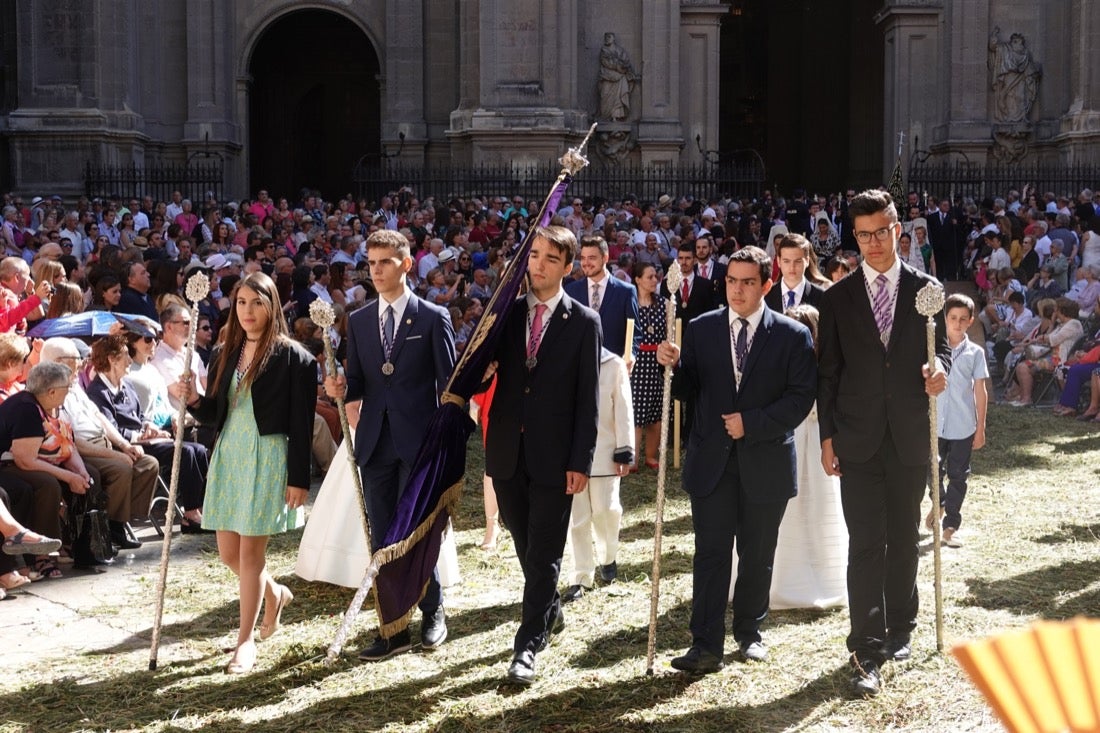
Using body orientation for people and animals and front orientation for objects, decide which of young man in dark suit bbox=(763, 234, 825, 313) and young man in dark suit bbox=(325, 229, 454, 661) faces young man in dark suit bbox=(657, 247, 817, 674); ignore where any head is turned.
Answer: young man in dark suit bbox=(763, 234, 825, 313)

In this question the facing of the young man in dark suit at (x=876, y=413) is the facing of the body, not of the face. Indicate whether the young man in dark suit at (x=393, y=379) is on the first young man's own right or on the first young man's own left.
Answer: on the first young man's own right

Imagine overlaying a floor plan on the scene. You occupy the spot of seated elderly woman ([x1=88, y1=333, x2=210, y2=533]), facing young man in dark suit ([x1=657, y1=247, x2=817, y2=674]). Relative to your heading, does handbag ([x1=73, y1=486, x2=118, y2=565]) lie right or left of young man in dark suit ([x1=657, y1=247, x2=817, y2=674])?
right

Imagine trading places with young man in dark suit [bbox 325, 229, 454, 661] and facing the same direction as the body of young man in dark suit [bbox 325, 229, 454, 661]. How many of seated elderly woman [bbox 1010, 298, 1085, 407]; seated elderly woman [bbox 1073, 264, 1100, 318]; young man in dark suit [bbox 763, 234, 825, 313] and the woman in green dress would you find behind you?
3

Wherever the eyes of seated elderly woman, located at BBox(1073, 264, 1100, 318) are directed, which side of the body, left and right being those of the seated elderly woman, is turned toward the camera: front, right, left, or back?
left

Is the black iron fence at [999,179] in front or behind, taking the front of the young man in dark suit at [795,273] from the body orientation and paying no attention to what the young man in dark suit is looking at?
behind

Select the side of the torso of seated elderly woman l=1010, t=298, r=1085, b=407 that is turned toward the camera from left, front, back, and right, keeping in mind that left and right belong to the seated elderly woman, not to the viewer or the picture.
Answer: left

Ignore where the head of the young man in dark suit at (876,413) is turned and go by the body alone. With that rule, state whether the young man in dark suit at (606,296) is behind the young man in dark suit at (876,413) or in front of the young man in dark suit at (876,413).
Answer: behind

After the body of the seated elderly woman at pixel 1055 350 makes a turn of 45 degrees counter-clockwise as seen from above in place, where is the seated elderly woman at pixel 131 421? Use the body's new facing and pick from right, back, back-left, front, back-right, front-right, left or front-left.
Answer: front

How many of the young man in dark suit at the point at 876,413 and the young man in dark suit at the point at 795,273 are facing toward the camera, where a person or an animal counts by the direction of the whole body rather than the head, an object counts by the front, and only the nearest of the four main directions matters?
2

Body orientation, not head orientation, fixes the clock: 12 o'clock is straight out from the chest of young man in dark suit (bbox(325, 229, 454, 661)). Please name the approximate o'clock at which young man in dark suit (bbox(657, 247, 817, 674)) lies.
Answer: young man in dark suit (bbox(657, 247, 817, 674)) is roughly at 8 o'clock from young man in dark suit (bbox(325, 229, 454, 661)).

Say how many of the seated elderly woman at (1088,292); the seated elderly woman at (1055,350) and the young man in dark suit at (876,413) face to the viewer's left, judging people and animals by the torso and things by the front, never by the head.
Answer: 2
